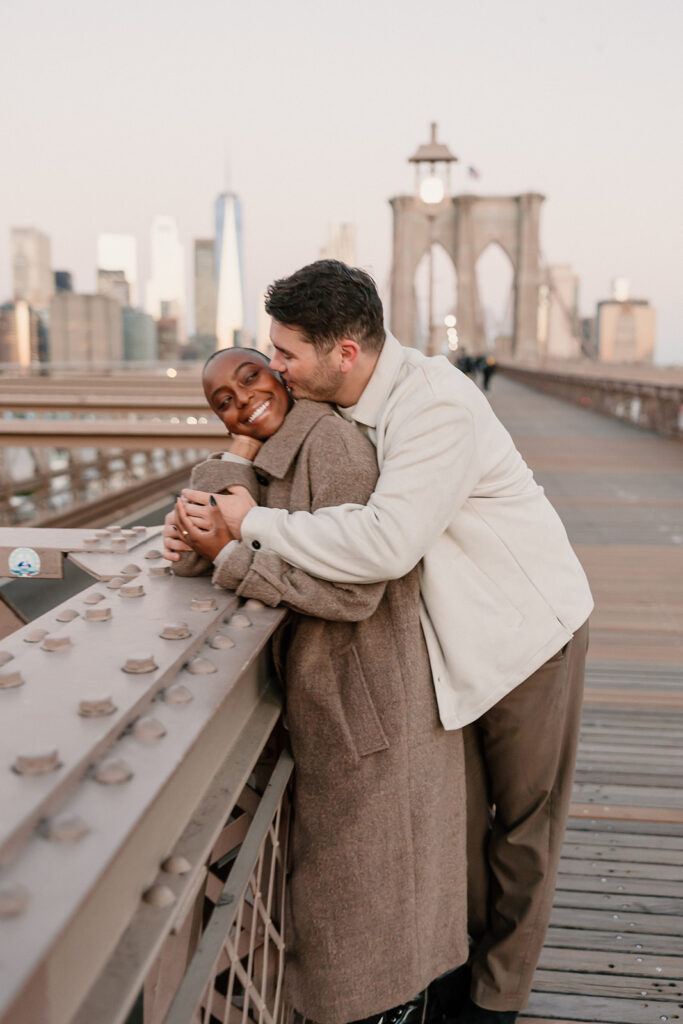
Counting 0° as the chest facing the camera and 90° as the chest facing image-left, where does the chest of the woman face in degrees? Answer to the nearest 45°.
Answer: approximately 90°

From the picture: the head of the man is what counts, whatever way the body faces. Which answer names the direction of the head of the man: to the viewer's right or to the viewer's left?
to the viewer's left

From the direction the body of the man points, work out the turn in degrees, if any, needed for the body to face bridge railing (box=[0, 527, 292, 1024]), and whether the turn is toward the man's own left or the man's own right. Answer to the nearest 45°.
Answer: approximately 45° to the man's own left

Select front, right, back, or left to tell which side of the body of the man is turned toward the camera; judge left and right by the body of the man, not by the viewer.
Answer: left
